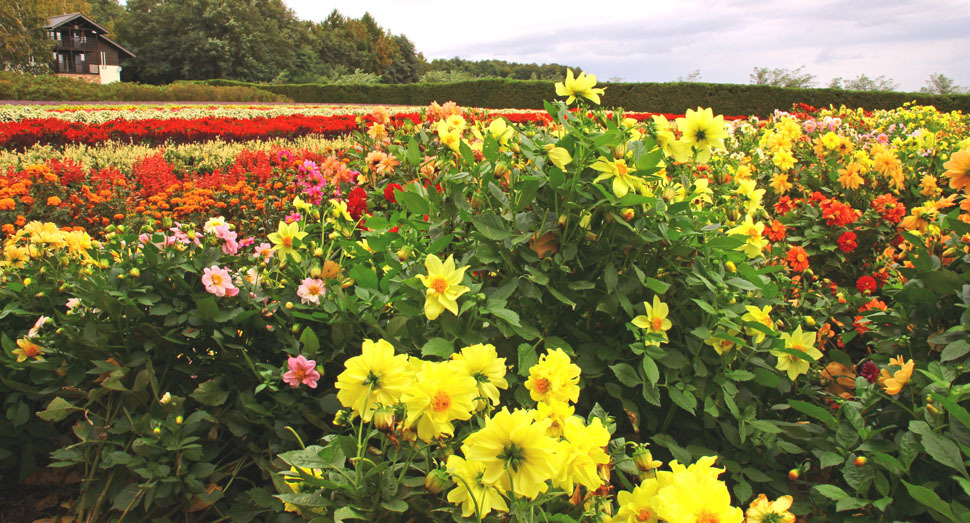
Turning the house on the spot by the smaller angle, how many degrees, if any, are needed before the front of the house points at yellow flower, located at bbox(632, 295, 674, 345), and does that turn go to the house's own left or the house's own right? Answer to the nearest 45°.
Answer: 0° — it already faces it

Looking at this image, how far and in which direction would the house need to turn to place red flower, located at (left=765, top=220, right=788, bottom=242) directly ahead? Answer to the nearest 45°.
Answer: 0° — it already faces it

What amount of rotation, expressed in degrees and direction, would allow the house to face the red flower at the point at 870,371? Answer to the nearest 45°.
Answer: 0° — it already faces it

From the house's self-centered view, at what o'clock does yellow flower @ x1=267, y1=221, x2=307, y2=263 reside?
The yellow flower is roughly at 12 o'clock from the house.

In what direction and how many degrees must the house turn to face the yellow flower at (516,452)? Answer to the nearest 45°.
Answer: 0° — it already faces it

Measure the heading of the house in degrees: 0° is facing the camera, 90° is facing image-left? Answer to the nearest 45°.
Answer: approximately 0°

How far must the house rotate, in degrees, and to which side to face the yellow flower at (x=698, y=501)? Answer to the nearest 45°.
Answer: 0° — it already faces it
